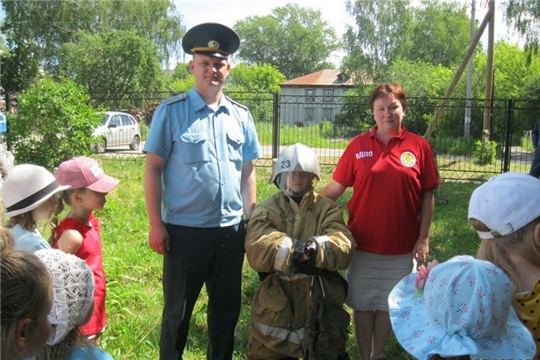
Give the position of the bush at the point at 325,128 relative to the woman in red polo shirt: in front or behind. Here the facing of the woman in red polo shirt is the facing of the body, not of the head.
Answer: behind

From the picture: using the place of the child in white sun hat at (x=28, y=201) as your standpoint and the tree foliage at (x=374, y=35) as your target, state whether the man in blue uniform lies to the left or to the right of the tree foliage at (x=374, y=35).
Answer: right

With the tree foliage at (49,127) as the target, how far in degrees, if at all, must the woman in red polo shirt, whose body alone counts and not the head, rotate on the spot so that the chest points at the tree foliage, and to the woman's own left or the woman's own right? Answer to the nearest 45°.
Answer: approximately 135° to the woman's own right

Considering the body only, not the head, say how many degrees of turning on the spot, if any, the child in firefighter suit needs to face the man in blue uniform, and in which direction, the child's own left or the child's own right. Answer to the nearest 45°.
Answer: approximately 90° to the child's own right

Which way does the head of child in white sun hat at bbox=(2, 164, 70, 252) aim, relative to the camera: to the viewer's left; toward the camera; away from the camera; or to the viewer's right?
to the viewer's right

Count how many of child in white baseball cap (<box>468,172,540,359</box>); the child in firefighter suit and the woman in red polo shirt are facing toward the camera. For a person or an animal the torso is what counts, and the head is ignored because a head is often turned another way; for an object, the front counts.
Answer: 2

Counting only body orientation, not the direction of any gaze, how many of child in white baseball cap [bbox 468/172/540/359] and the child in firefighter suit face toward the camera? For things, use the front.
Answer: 1
